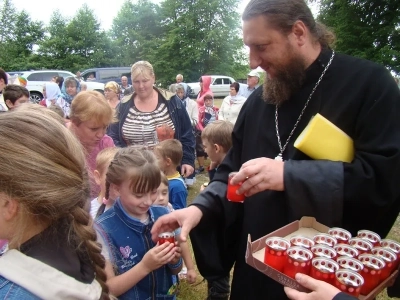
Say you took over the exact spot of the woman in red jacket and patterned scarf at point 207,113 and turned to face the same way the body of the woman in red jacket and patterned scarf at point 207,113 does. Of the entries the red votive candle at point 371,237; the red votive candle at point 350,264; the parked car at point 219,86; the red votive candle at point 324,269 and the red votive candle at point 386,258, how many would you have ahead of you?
4

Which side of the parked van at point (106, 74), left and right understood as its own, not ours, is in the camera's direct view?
left

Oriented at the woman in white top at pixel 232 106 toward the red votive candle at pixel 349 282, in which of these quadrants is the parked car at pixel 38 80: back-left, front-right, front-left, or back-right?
back-right
